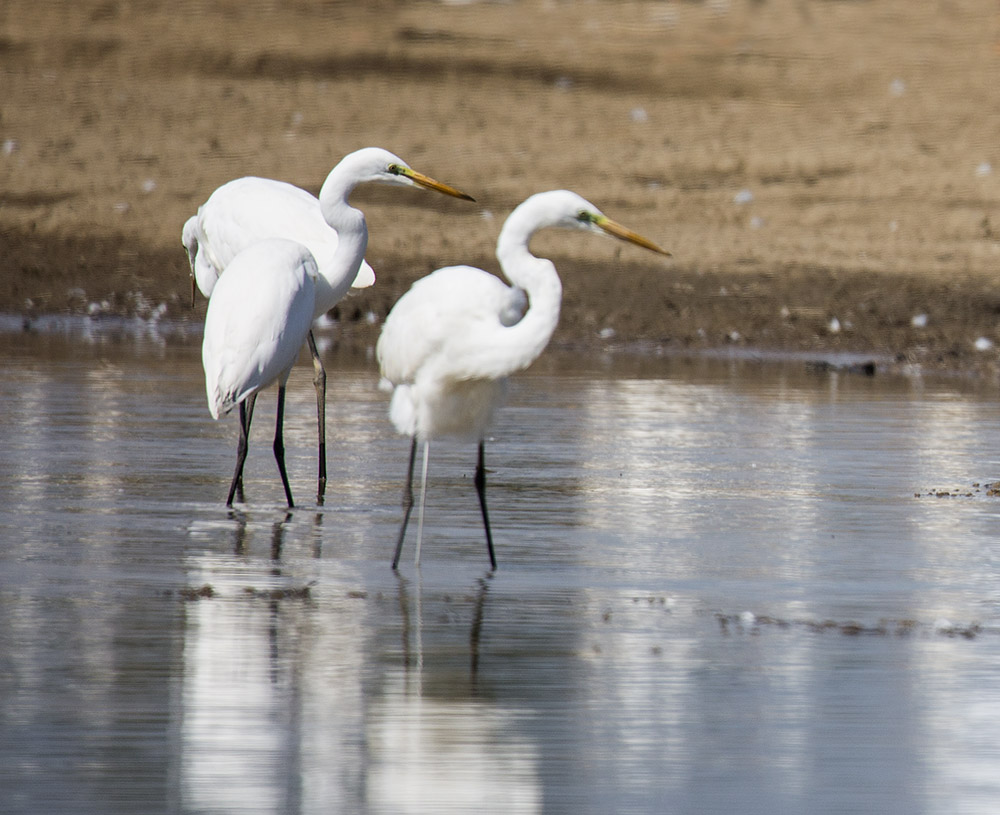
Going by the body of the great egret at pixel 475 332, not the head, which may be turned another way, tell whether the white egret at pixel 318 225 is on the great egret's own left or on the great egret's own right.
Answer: on the great egret's own left

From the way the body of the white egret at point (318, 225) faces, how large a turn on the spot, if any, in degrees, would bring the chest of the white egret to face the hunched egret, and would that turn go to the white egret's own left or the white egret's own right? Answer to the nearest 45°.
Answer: approximately 90° to the white egret's own right

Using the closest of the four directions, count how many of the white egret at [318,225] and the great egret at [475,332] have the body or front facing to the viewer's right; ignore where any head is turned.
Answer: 2

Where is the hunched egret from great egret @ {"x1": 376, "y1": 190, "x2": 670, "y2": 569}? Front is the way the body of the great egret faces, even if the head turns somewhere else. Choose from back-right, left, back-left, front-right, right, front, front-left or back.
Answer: back-left

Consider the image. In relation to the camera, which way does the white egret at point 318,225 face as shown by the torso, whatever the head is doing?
to the viewer's right

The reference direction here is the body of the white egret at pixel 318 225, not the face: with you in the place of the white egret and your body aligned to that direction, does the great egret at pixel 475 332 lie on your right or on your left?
on your right

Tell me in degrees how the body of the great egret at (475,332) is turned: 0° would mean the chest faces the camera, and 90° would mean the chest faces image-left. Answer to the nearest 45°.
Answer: approximately 270°
